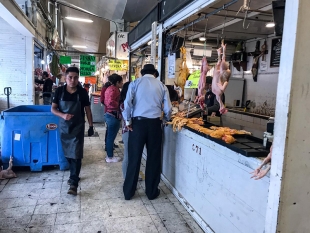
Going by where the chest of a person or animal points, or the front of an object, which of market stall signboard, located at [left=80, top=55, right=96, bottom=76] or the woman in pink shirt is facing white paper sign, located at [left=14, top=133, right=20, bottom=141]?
the market stall signboard

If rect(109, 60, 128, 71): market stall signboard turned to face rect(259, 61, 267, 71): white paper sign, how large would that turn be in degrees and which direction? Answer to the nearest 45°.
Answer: approximately 45° to its left

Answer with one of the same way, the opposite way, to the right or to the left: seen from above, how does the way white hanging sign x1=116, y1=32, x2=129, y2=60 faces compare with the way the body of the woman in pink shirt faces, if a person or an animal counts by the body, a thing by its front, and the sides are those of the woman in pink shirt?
to the right

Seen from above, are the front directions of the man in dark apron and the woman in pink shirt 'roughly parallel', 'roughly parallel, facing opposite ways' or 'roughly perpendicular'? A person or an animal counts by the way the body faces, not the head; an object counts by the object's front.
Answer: roughly perpendicular

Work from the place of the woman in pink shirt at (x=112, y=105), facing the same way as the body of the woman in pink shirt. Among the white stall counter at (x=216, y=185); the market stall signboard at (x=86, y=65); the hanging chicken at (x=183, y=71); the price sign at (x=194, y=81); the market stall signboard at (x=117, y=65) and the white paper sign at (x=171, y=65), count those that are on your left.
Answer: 2

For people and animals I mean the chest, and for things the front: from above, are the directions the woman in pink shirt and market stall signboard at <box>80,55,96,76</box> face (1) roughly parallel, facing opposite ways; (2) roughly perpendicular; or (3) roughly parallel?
roughly perpendicular

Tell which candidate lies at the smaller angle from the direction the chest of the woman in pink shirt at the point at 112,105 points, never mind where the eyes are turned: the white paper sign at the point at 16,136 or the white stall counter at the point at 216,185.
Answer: the white stall counter

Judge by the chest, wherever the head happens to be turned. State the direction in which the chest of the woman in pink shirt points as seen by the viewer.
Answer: to the viewer's right

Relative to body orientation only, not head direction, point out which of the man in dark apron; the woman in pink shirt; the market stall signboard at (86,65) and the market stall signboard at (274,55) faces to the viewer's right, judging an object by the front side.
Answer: the woman in pink shirt
